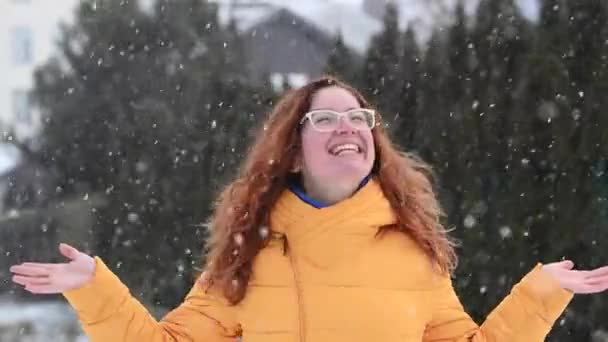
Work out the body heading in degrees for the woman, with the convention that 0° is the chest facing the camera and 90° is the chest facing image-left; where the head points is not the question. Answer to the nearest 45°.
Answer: approximately 0°

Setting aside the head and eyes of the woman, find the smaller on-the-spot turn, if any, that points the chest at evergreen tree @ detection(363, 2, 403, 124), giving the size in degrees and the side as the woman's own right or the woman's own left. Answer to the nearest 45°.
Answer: approximately 180°

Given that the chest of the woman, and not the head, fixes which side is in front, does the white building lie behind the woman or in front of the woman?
behind

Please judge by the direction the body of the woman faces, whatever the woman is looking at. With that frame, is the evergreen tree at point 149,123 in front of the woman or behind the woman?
behind

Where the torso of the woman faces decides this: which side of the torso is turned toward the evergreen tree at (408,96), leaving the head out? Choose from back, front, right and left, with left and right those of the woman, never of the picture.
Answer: back
